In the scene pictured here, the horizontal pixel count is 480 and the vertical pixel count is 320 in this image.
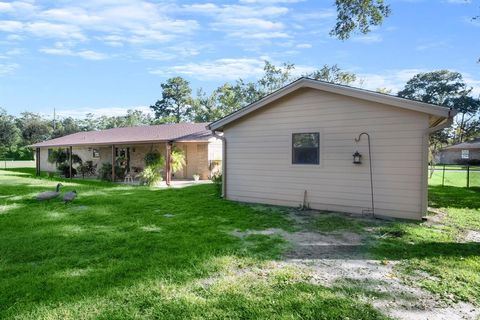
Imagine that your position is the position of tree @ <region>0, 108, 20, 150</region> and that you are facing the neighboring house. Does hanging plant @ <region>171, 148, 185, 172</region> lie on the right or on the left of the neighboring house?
right

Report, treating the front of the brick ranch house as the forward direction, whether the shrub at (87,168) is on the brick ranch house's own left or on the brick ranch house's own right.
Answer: on the brick ranch house's own right

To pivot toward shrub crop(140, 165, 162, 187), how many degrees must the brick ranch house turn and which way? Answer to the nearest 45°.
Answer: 0° — it already faces it

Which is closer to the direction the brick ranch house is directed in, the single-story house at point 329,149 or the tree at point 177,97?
the single-story house

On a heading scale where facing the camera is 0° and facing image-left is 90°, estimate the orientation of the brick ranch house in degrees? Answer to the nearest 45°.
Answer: approximately 45°

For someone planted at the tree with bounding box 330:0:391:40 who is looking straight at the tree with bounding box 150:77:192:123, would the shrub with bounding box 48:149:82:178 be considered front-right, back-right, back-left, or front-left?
front-left

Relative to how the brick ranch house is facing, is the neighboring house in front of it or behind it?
behind
